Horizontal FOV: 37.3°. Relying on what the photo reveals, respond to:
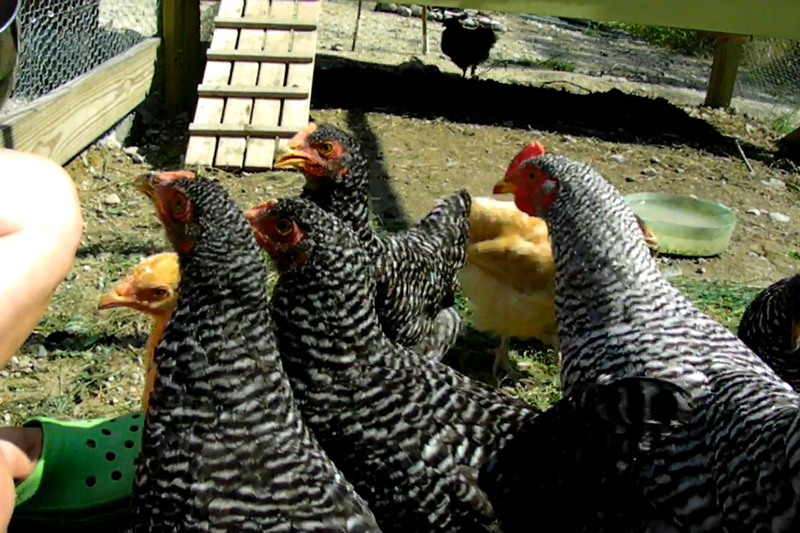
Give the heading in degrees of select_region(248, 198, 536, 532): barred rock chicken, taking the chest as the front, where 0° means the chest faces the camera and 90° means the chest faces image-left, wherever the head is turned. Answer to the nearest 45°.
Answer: approximately 90°

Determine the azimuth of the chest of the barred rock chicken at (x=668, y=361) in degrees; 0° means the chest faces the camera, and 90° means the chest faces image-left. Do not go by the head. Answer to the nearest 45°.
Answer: approximately 90°

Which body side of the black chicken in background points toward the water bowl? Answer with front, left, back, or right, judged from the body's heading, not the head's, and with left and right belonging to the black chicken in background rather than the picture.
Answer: left

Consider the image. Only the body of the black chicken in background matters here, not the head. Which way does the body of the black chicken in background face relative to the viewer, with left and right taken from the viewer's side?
facing to the left of the viewer
